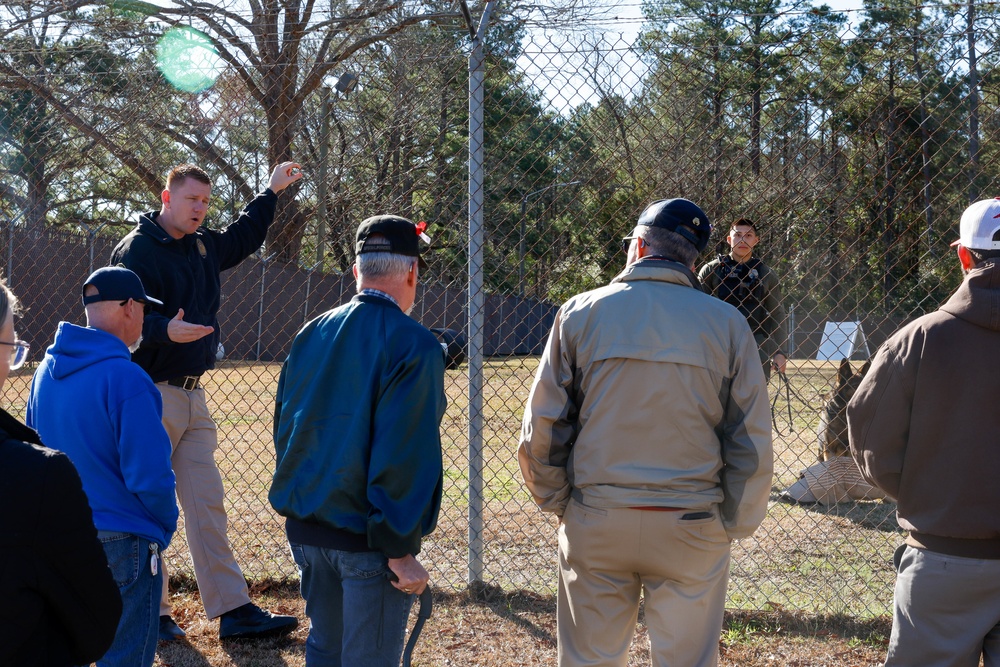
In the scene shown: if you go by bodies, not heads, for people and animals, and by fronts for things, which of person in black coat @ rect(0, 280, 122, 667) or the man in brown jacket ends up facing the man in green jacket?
the person in black coat

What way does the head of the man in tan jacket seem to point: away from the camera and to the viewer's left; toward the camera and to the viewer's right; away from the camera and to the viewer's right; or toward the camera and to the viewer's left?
away from the camera and to the viewer's left

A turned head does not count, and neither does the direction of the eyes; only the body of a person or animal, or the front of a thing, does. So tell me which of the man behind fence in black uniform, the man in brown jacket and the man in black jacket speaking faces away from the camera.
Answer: the man in brown jacket

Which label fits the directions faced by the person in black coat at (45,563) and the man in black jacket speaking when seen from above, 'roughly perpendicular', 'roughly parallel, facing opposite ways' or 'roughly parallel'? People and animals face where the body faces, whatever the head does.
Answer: roughly perpendicular

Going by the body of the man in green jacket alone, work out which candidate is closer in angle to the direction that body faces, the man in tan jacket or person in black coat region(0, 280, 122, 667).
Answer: the man in tan jacket

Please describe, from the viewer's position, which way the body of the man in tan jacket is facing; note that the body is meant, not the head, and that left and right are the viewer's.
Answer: facing away from the viewer

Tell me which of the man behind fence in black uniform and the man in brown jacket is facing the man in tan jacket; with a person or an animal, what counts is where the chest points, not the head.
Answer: the man behind fence in black uniform

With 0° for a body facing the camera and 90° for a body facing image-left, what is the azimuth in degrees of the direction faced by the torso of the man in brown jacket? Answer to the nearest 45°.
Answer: approximately 180°

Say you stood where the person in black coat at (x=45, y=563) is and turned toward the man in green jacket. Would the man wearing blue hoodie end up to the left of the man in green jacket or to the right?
left

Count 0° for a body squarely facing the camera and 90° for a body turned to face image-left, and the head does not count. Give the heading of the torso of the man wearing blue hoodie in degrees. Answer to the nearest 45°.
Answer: approximately 225°

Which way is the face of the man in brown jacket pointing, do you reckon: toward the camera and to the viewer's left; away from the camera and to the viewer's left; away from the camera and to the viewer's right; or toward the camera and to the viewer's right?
away from the camera and to the viewer's left

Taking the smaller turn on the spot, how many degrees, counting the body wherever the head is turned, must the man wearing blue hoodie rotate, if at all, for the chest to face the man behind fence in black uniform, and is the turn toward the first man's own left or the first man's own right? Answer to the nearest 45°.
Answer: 0° — they already face them

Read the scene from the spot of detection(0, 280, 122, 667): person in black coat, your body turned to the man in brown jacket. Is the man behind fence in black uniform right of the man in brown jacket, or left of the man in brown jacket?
left

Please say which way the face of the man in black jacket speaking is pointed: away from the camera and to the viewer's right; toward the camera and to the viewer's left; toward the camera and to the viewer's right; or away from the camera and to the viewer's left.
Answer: toward the camera and to the viewer's right
